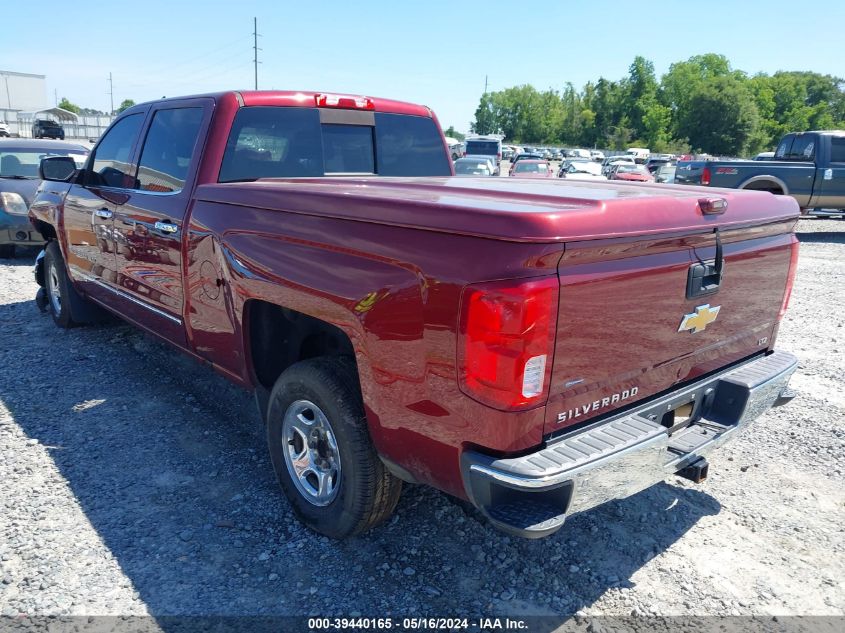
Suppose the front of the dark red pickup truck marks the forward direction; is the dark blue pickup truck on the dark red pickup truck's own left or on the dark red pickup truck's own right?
on the dark red pickup truck's own right

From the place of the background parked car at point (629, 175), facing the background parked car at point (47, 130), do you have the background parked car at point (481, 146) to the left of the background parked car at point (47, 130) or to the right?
right

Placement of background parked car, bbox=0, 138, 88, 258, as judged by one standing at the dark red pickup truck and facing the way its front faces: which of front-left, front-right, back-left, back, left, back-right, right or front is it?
front

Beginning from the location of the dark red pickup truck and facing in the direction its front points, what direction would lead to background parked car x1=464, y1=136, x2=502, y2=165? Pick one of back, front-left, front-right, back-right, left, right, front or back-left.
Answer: front-right

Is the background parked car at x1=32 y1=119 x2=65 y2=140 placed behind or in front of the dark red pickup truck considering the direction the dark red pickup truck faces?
in front

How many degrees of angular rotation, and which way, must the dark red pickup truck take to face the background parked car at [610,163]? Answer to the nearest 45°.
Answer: approximately 45° to its right

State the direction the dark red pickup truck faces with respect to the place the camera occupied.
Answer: facing away from the viewer and to the left of the viewer

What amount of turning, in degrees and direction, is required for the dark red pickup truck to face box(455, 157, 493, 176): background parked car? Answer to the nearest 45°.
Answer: approximately 45° to its right

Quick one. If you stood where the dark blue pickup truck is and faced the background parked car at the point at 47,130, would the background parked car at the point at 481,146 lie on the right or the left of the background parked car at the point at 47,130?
right
